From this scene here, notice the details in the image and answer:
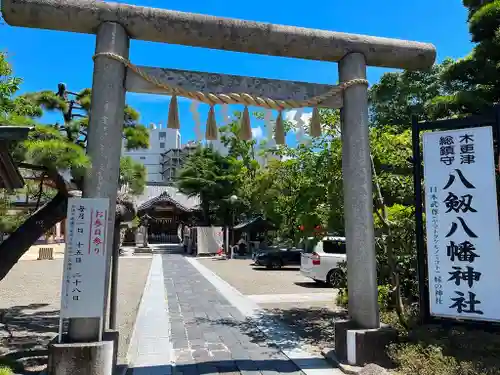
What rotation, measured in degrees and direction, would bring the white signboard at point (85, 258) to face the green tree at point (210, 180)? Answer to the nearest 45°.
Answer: approximately 180°

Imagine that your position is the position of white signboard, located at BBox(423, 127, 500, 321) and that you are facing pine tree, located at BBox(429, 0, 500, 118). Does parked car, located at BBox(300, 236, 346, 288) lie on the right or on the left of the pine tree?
left

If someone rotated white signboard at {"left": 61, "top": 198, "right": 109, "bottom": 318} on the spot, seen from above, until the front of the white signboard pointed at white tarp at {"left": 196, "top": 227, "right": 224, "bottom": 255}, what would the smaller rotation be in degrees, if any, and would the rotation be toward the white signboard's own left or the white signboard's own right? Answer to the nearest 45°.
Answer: approximately 180°

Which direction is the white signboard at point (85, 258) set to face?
toward the camera

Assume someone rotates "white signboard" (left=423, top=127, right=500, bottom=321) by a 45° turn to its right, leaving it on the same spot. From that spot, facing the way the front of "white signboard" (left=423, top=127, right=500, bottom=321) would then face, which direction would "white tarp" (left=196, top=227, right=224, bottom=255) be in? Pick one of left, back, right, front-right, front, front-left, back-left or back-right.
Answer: right

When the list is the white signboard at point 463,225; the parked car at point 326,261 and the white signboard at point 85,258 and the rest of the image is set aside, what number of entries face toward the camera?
2

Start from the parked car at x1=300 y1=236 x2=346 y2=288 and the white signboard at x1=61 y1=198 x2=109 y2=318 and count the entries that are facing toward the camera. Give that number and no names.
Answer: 1

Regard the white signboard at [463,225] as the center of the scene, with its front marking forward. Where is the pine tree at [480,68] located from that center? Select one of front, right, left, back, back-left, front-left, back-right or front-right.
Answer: back

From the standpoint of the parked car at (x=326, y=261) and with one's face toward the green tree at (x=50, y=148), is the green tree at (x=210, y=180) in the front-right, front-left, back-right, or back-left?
back-right

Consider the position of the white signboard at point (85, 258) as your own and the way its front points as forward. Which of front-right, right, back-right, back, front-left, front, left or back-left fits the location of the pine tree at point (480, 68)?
left

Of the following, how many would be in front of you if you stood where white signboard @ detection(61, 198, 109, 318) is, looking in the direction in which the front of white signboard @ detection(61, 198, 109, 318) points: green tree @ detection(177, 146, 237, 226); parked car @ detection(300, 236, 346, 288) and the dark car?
0

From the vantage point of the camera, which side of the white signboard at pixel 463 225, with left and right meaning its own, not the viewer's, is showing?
front

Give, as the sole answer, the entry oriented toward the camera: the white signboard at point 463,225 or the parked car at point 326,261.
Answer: the white signboard

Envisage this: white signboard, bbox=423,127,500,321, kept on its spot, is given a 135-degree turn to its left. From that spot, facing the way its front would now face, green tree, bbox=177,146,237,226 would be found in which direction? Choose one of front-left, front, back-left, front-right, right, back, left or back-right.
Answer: left

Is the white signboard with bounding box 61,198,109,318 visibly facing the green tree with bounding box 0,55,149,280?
no
